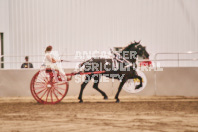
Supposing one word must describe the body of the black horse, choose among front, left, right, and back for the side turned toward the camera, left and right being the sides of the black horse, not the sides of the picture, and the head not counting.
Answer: right
